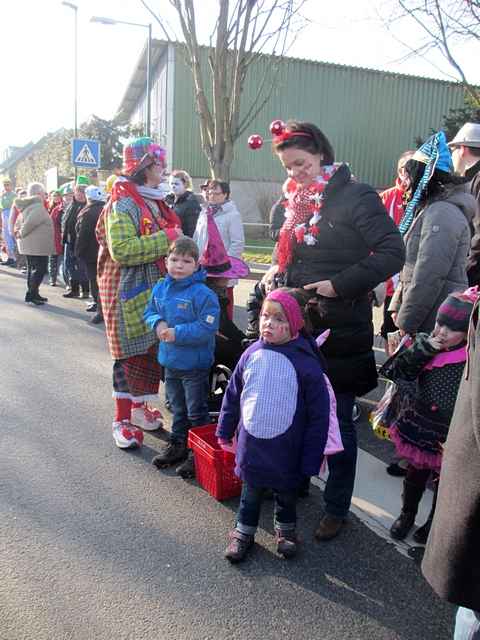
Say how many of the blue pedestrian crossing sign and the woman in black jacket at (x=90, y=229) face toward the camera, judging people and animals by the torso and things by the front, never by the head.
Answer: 1

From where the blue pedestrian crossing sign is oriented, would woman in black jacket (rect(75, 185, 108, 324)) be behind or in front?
in front

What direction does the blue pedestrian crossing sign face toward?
toward the camera

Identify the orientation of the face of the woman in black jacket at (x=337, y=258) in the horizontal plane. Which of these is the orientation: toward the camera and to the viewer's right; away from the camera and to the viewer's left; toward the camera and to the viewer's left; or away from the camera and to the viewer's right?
toward the camera and to the viewer's left

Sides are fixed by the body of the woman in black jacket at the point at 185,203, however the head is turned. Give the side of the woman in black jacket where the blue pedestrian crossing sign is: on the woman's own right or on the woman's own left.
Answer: on the woman's own right

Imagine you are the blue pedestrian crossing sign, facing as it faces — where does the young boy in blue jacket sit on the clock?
The young boy in blue jacket is roughly at 12 o'clock from the blue pedestrian crossing sign.

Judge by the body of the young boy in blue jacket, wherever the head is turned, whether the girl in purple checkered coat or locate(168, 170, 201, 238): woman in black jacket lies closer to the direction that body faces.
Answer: the girl in purple checkered coat

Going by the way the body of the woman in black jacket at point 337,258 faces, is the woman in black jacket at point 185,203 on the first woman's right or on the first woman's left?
on the first woman's right

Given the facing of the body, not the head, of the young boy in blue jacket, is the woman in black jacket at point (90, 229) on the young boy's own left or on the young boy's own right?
on the young boy's own right

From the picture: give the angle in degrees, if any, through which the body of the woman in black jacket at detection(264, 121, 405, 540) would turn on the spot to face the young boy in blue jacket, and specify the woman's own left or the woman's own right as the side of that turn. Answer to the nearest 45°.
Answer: approximately 90° to the woman's own right

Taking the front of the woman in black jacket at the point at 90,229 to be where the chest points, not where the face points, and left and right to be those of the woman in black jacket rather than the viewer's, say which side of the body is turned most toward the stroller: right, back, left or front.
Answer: left

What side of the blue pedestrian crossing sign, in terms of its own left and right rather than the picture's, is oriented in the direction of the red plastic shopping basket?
front
